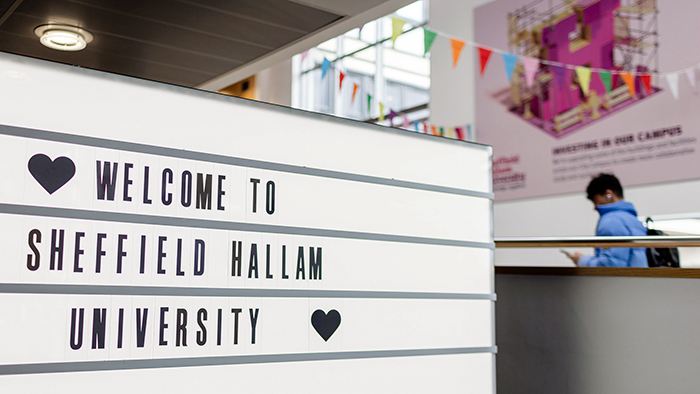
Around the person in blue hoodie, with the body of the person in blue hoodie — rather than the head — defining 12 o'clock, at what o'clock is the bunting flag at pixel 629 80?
The bunting flag is roughly at 3 o'clock from the person in blue hoodie.

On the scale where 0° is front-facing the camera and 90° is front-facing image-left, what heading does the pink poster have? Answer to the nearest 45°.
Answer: approximately 45°

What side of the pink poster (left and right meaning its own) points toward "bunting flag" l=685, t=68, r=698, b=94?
left

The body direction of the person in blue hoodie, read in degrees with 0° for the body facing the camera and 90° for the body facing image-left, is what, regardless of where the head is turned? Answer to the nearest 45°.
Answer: approximately 90°

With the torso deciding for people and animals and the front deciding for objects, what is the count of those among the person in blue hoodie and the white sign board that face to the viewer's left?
1

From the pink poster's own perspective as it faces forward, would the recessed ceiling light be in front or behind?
in front

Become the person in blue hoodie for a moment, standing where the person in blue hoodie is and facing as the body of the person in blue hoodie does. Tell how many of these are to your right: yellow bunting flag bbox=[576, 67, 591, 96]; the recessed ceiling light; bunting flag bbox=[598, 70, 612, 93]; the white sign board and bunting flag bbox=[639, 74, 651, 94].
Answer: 3

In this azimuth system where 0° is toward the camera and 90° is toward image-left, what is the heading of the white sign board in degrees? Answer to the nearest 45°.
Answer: approximately 315°

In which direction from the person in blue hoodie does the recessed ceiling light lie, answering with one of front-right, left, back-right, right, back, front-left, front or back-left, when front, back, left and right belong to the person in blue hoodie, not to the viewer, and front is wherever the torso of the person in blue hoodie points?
front-left

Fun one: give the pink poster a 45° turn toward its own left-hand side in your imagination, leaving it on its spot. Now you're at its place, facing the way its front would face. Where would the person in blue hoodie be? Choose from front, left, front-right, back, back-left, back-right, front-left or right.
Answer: front

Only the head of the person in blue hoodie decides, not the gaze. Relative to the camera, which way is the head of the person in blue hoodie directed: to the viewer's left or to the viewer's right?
to the viewer's left

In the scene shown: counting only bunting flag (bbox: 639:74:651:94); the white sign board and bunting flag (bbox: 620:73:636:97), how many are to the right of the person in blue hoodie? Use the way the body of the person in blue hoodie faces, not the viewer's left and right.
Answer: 2

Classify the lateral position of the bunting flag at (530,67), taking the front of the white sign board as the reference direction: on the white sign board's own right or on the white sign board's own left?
on the white sign board's own left

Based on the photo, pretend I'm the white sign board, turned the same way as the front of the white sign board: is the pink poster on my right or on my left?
on my left

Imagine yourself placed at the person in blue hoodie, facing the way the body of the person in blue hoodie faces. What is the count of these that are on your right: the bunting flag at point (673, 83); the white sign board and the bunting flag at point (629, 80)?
2

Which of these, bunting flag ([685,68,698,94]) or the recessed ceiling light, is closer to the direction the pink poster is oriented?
the recessed ceiling light
